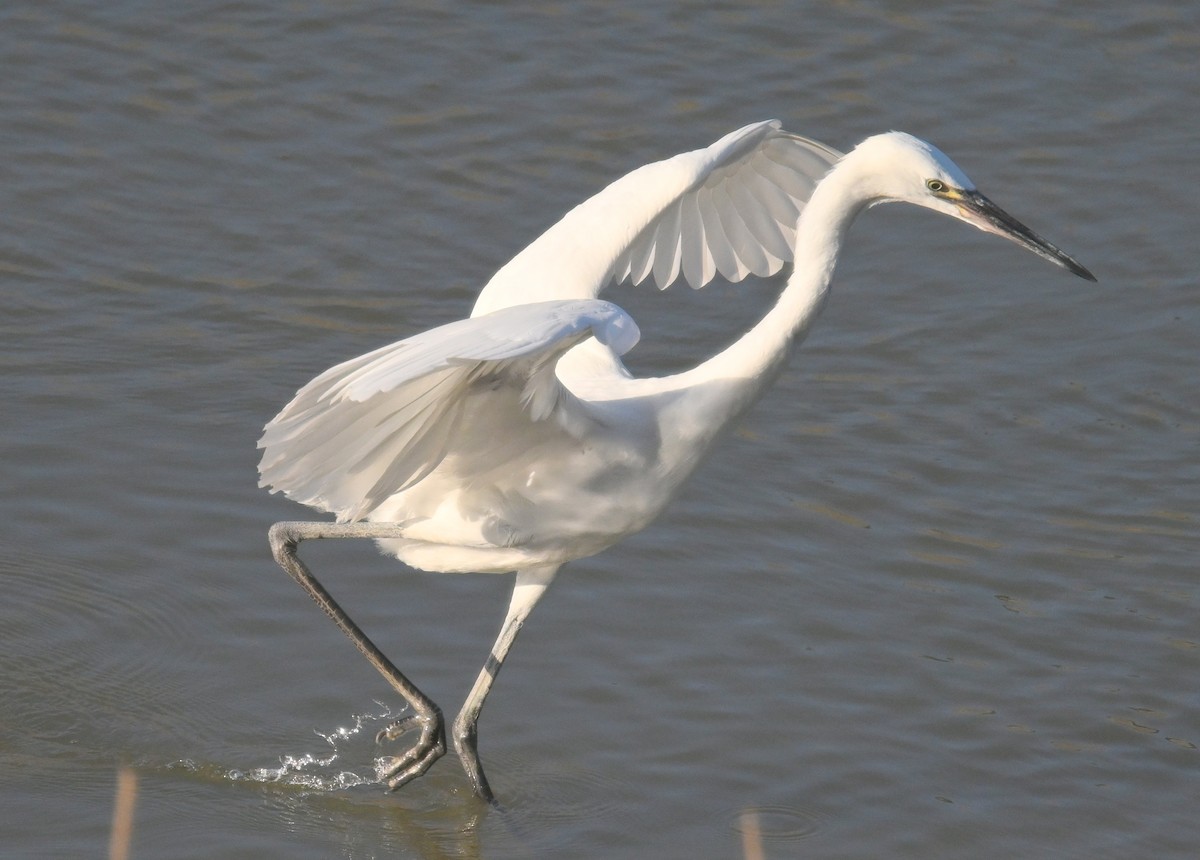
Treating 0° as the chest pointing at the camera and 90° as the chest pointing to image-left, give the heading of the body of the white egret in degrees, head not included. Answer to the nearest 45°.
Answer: approximately 270°
